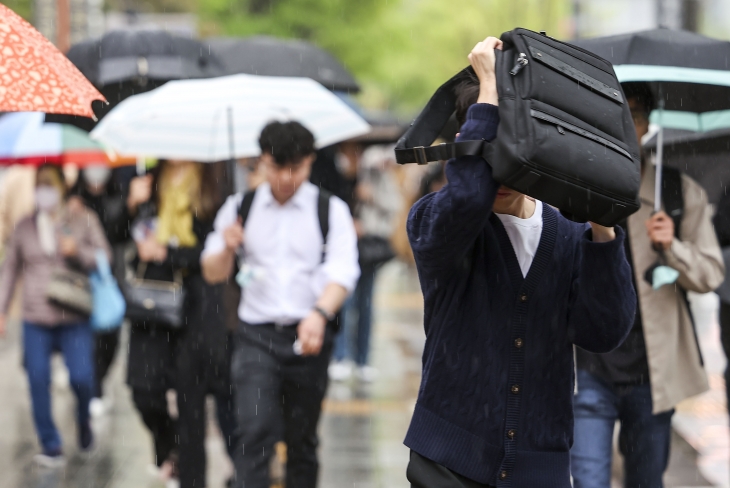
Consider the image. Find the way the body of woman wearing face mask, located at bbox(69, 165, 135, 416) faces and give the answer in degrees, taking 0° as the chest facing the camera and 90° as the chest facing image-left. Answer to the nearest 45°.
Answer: approximately 0°

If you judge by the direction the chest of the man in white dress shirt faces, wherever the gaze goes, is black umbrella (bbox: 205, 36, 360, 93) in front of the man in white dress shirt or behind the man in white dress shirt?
behind

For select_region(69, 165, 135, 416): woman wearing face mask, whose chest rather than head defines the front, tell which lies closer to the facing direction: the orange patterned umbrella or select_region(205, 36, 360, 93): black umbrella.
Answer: the orange patterned umbrella

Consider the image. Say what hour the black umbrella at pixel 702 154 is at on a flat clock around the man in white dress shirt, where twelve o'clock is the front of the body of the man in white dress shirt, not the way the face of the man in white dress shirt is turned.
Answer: The black umbrella is roughly at 9 o'clock from the man in white dress shirt.

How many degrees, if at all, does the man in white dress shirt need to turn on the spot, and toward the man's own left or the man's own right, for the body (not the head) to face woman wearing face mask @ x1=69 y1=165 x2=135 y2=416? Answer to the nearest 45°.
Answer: approximately 135° to the man's own right

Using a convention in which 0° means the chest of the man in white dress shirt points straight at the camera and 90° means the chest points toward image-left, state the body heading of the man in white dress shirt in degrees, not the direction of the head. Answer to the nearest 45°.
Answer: approximately 0°

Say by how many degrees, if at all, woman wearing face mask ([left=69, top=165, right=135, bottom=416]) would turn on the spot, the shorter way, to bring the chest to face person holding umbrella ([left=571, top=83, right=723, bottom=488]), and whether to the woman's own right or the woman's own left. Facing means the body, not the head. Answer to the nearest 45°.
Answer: approximately 45° to the woman's own left

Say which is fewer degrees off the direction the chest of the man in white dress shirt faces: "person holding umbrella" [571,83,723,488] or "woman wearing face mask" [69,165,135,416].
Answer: the person holding umbrella

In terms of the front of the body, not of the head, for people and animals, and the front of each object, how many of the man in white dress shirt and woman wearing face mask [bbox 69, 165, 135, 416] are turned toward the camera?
2
